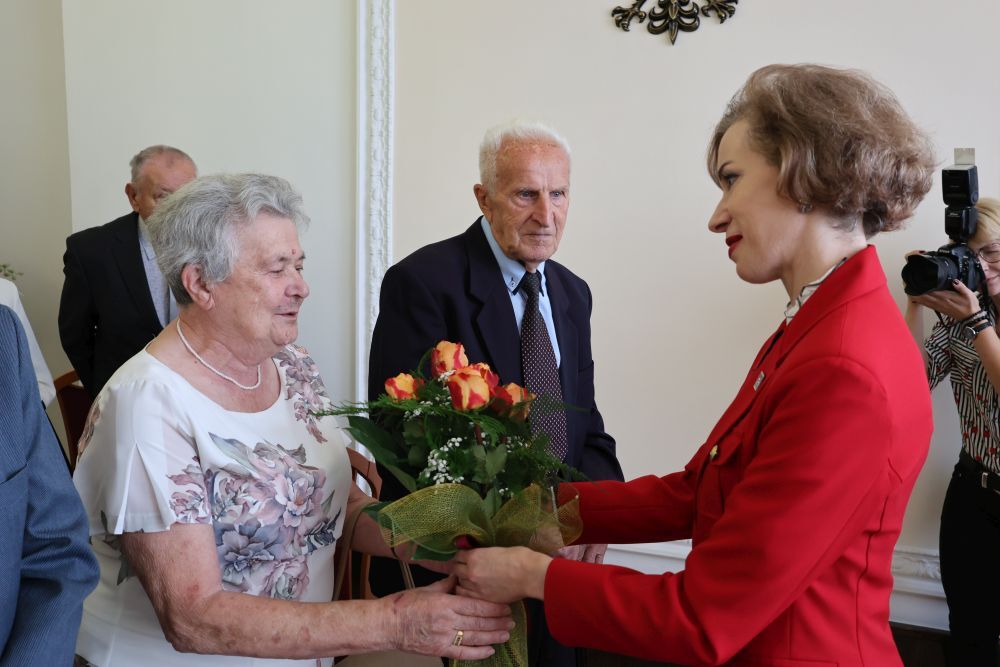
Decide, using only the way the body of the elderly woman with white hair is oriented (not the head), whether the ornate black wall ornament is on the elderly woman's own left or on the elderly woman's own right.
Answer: on the elderly woman's own left

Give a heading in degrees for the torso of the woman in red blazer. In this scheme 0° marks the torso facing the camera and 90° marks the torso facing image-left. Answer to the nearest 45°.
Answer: approximately 90°

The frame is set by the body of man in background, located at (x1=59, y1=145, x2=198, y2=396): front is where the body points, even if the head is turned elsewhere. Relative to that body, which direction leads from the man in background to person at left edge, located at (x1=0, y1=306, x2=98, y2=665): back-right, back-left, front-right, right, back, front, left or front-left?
front-right

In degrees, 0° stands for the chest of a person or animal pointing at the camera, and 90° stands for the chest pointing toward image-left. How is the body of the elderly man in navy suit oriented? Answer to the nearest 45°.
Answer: approximately 315°

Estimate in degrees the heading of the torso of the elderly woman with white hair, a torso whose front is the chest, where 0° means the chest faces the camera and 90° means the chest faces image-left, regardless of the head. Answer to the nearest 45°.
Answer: approximately 315°

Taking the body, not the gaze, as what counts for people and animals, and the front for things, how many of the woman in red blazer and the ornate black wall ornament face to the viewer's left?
1

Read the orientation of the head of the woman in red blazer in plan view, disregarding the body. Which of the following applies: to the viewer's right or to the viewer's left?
to the viewer's left

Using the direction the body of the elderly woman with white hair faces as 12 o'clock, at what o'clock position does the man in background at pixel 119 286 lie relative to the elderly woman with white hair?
The man in background is roughly at 7 o'clock from the elderly woman with white hair.
